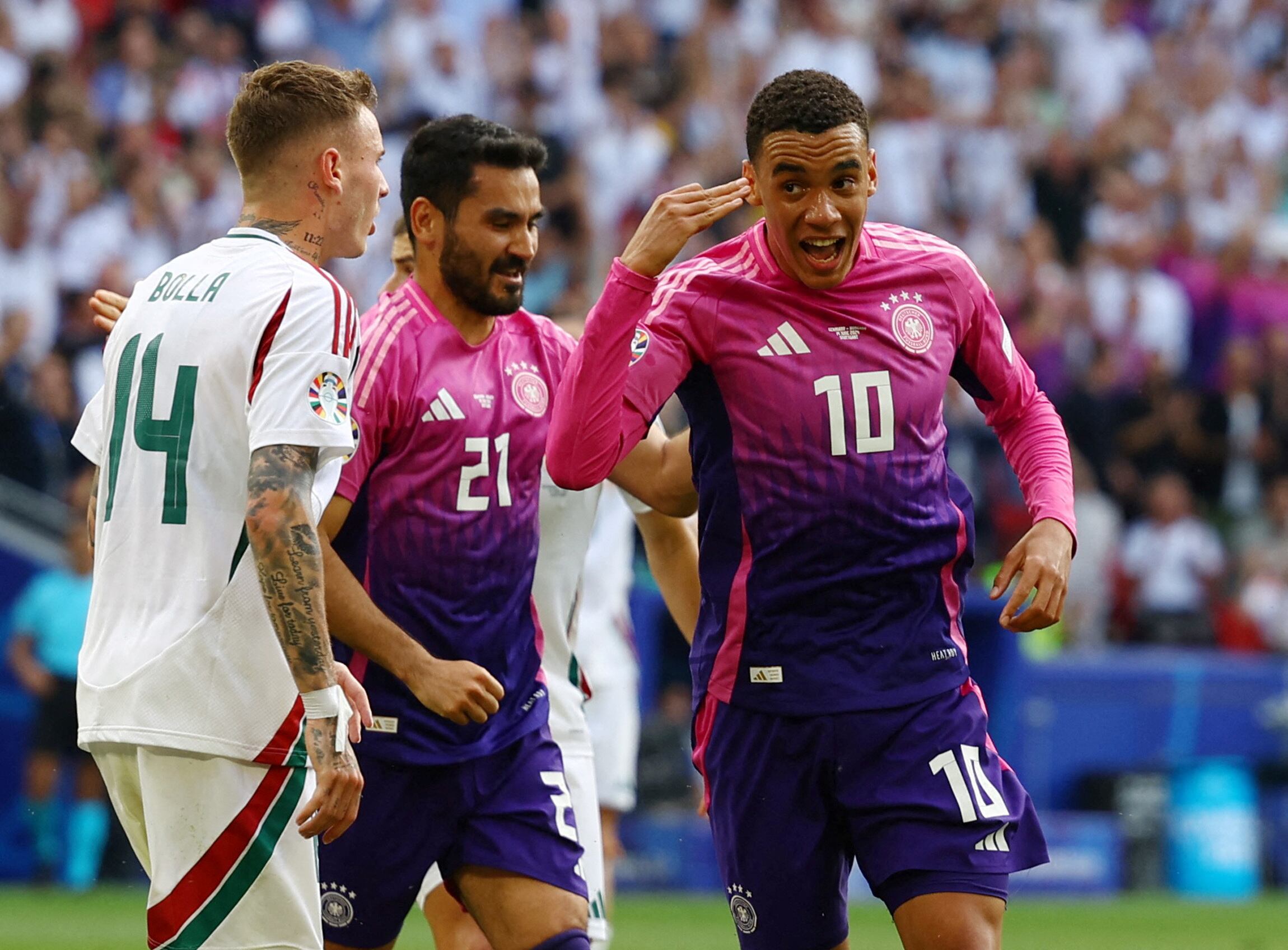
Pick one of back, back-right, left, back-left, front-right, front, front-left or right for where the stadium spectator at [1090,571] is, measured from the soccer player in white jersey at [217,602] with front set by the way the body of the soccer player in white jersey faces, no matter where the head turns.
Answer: front

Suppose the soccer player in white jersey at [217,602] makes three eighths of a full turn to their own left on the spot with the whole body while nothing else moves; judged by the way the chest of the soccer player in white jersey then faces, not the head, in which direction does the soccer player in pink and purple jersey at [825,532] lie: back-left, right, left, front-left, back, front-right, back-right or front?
back

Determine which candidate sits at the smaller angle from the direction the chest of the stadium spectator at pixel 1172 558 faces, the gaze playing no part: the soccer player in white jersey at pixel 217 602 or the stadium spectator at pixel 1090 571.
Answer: the soccer player in white jersey

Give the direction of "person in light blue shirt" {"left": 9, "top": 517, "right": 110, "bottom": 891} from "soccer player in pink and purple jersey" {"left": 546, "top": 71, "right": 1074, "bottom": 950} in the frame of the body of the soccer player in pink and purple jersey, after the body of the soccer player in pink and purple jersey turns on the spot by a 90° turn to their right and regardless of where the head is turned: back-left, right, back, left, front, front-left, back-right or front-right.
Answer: front-right

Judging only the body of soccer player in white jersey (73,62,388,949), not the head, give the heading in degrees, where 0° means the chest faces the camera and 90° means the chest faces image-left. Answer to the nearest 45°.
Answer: approximately 225°

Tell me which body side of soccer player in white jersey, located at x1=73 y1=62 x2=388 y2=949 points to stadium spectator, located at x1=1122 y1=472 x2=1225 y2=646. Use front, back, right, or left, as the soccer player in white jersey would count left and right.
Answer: front

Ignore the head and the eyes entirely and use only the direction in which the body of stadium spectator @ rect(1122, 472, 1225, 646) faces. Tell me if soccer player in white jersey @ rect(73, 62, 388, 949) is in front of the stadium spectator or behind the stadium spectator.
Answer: in front

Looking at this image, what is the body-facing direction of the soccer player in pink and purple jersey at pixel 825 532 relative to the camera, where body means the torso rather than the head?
toward the camera

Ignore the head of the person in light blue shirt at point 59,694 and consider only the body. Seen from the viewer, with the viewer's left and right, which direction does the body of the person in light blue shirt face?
facing the viewer and to the right of the viewer

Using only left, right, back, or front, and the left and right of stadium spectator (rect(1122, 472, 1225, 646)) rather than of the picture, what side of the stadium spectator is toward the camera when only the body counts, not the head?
front
